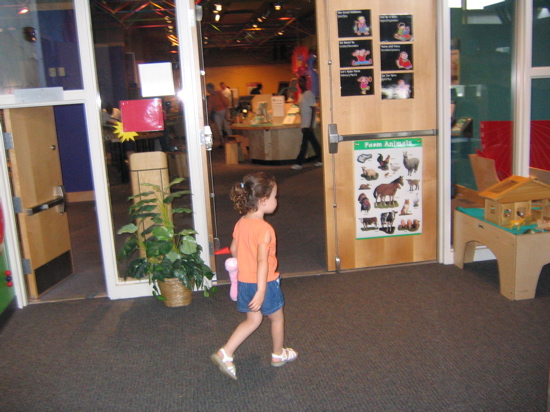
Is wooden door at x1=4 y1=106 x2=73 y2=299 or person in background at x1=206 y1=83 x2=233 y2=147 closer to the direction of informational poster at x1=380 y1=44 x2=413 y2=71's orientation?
the wooden door

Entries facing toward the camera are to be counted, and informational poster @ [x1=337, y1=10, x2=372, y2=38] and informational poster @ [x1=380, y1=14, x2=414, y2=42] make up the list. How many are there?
2
